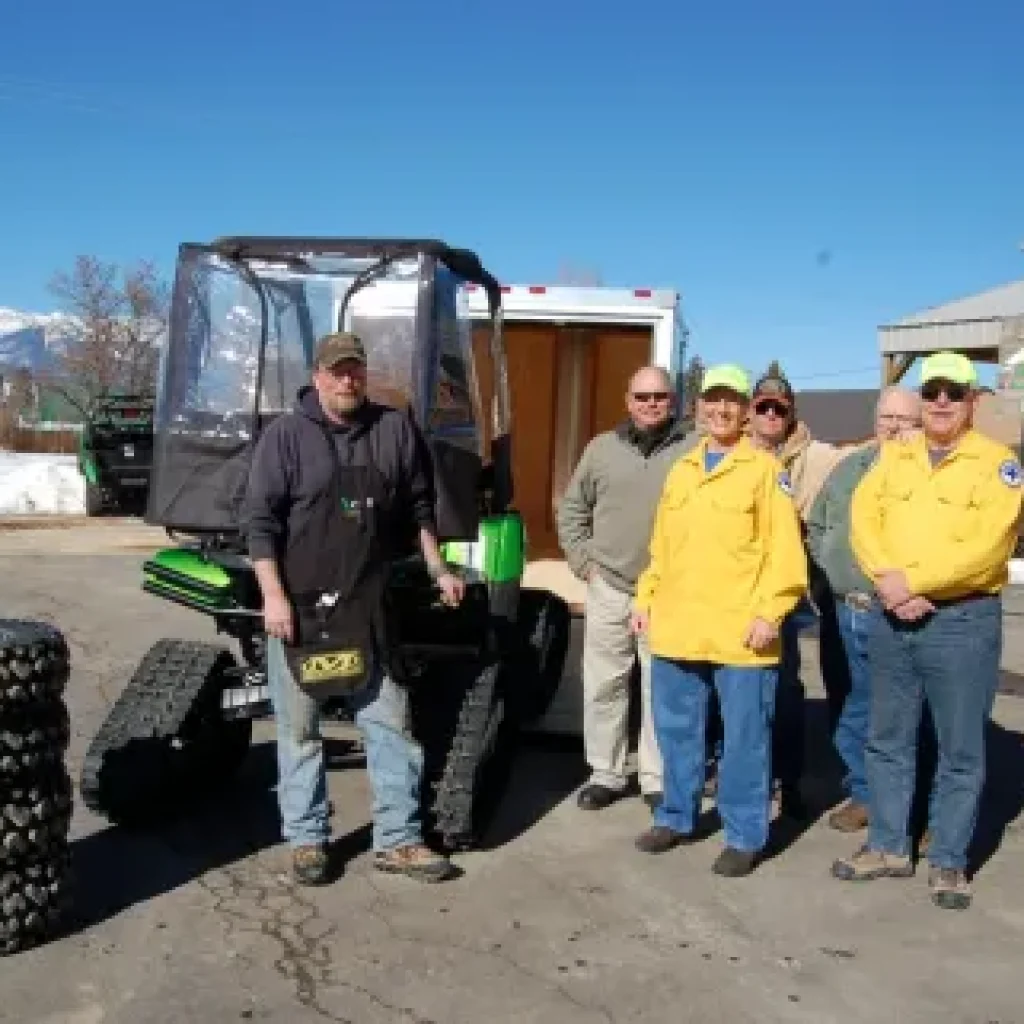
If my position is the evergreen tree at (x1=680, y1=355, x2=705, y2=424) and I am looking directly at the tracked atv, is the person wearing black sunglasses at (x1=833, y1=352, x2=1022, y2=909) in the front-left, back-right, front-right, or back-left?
front-left

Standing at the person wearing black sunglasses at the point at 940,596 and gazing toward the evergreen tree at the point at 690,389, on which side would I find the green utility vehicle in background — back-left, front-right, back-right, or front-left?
front-left

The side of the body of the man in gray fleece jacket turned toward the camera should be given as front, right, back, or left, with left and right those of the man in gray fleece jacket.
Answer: front

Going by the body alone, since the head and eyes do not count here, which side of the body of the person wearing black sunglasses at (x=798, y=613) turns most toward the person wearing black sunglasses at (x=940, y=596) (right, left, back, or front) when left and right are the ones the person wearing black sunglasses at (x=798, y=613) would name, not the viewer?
left

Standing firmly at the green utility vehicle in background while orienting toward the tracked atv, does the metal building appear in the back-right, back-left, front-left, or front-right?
front-left

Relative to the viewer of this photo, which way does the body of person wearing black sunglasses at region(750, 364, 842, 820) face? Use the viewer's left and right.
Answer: facing the viewer and to the left of the viewer

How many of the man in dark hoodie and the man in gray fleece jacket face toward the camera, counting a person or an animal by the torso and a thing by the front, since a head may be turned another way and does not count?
2

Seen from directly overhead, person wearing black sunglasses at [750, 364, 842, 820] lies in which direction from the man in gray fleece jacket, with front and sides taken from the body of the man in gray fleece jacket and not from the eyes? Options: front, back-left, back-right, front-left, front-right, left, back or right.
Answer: left

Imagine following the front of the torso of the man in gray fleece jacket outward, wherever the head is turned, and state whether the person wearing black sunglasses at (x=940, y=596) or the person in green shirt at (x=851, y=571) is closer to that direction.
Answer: the person wearing black sunglasses

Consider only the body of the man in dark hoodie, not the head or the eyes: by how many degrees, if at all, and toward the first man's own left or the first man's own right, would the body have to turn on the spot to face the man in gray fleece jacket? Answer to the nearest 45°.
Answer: approximately 135° to the first man's own left

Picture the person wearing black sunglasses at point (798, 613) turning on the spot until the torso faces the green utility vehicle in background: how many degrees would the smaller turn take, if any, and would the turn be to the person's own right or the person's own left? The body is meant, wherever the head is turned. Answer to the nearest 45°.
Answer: approximately 90° to the person's own right

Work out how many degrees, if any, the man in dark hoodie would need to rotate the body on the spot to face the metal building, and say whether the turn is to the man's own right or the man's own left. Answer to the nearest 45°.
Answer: approximately 135° to the man's own left

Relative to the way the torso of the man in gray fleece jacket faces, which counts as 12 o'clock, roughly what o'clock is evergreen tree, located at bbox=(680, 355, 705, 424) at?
The evergreen tree is roughly at 6 o'clock from the man in gray fleece jacket.

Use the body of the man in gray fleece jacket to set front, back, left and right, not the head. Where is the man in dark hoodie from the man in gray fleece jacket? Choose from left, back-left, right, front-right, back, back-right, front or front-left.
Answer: front-right

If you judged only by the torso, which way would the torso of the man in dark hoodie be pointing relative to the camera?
toward the camera

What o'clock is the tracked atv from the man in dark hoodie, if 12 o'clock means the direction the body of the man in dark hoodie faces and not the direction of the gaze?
The tracked atv is roughly at 5 o'clock from the man in dark hoodie.
